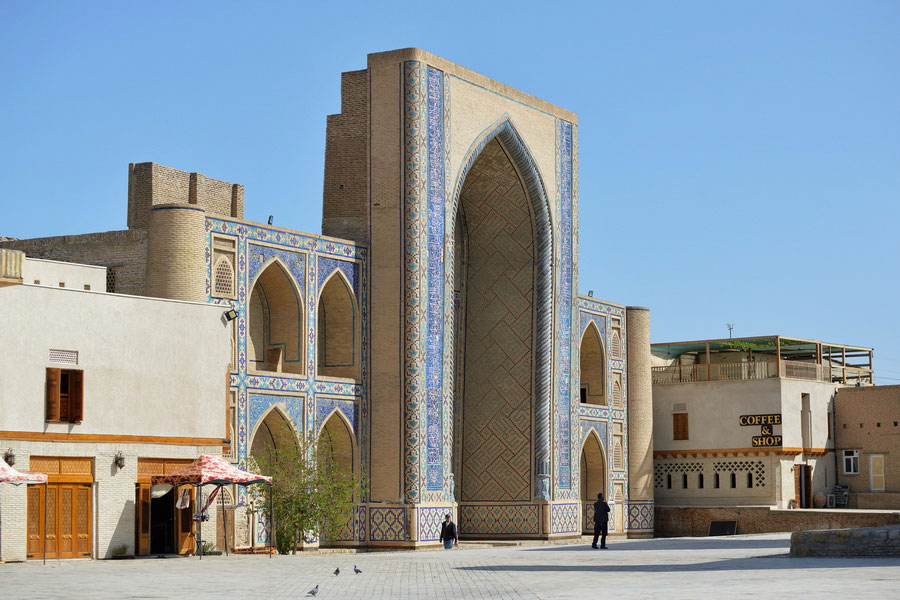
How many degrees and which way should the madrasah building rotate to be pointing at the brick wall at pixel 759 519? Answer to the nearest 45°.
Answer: approximately 90° to its left

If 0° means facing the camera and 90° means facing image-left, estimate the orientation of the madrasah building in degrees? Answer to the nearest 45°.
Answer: approximately 315°

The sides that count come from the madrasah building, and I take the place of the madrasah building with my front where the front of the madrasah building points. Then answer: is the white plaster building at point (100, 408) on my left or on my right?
on my right

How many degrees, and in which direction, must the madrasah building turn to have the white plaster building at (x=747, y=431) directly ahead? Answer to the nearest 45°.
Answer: approximately 90° to its left

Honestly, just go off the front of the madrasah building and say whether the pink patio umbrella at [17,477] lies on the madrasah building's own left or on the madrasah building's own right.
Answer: on the madrasah building's own right
